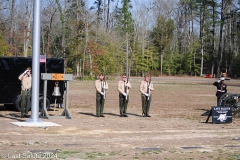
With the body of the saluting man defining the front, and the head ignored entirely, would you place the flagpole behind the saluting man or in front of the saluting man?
in front

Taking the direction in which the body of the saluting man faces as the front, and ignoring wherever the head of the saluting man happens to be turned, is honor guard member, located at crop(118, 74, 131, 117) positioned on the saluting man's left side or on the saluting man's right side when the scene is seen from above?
on the saluting man's left side
